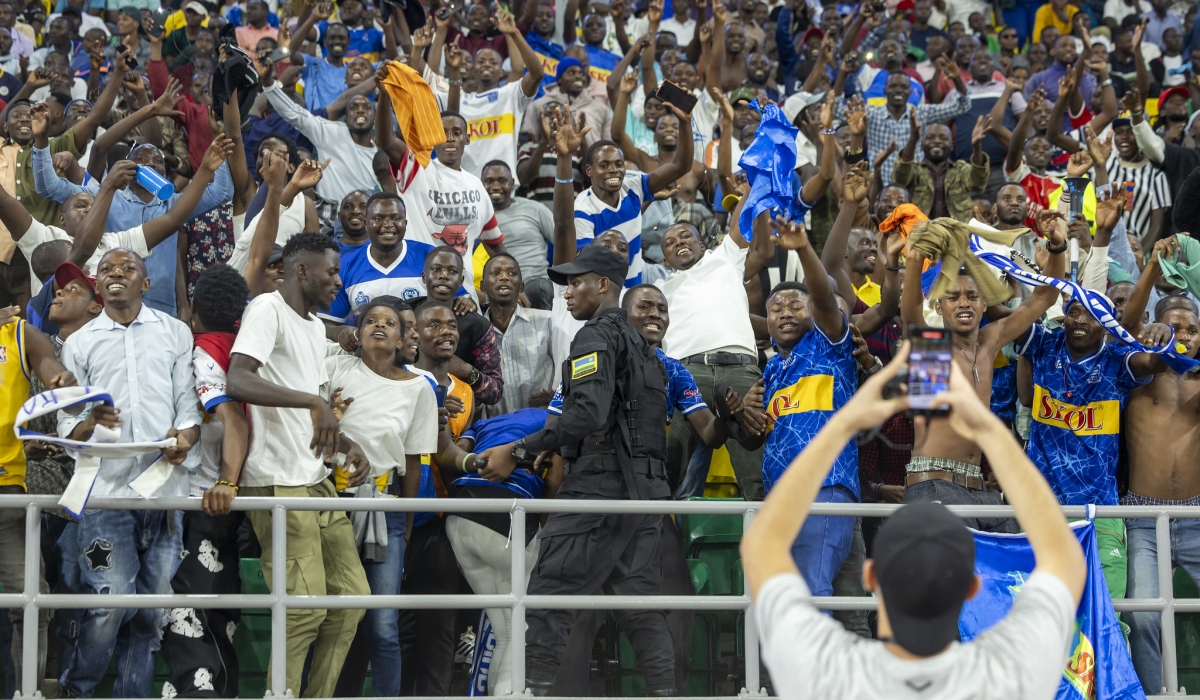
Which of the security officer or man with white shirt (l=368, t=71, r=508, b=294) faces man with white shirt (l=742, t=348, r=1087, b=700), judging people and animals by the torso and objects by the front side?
man with white shirt (l=368, t=71, r=508, b=294)

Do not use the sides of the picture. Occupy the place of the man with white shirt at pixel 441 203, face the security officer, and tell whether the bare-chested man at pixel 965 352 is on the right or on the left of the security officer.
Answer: left

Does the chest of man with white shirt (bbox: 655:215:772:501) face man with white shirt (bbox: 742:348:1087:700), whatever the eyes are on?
yes

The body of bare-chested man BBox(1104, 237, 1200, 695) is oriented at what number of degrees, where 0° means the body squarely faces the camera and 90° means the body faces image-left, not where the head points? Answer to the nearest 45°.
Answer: approximately 0°

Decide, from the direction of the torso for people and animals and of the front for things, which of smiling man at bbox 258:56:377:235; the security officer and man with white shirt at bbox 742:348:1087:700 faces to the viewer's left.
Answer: the security officer

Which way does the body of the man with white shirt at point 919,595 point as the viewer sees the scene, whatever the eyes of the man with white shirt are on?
away from the camera

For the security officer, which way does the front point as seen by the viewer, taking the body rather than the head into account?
to the viewer's left
